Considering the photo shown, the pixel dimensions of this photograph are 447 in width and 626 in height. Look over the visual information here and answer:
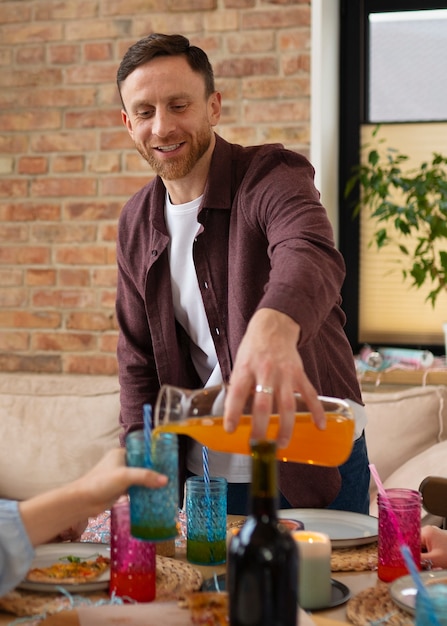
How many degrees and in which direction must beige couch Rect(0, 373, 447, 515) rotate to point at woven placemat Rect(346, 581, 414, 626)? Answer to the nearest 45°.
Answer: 0° — it already faces it

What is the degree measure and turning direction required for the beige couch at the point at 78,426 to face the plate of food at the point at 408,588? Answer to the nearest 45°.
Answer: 0° — it already faces it

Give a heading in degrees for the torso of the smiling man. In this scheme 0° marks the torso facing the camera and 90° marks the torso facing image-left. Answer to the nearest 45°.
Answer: approximately 45°

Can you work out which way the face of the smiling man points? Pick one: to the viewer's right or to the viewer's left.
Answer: to the viewer's left

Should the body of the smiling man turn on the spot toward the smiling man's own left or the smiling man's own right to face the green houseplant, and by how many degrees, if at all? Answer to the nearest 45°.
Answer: approximately 180°

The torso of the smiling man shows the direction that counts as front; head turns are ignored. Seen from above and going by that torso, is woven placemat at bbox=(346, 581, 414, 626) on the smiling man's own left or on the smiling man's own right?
on the smiling man's own left

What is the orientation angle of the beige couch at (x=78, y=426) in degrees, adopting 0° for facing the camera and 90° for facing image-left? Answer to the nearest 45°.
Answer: approximately 0°
